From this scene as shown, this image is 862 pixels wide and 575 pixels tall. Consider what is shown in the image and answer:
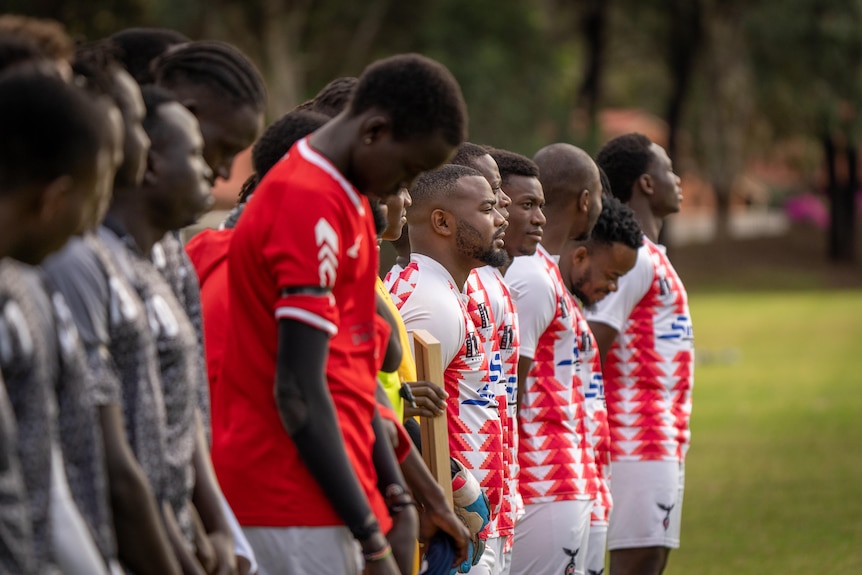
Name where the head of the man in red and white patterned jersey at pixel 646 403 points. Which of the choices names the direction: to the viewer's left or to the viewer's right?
to the viewer's right

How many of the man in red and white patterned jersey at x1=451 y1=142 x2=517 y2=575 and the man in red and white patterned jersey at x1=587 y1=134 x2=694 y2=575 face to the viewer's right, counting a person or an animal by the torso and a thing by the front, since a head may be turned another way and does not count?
2

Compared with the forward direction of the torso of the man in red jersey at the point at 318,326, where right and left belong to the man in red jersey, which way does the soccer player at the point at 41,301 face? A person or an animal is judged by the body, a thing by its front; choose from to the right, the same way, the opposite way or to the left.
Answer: the same way

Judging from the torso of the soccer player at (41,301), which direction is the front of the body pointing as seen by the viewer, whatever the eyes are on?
to the viewer's right

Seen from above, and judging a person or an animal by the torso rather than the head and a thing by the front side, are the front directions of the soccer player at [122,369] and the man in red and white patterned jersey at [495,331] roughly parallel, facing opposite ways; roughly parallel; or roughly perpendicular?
roughly parallel

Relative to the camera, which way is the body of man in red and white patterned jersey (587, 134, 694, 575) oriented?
to the viewer's right

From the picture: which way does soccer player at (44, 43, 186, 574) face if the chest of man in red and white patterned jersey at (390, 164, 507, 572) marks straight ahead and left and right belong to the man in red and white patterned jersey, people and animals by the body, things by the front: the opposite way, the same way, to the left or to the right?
the same way

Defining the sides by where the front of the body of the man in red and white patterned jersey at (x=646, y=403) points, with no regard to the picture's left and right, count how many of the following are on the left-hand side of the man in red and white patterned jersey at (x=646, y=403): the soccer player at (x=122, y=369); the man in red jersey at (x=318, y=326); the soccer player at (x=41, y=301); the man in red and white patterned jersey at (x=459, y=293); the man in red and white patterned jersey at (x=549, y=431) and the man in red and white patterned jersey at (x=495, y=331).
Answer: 0

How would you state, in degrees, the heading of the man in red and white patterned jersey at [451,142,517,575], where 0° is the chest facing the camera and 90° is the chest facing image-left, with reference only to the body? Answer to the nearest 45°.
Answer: approximately 270°

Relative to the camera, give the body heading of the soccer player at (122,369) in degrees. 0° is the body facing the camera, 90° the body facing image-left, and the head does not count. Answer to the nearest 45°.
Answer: approximately 270°

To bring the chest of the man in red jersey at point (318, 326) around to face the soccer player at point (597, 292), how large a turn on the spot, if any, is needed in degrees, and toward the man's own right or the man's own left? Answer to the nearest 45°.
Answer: approximately 45° to the man's own left

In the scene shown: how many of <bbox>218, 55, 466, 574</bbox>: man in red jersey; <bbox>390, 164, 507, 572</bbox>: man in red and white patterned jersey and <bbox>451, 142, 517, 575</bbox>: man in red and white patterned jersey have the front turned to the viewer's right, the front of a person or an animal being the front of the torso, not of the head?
3
